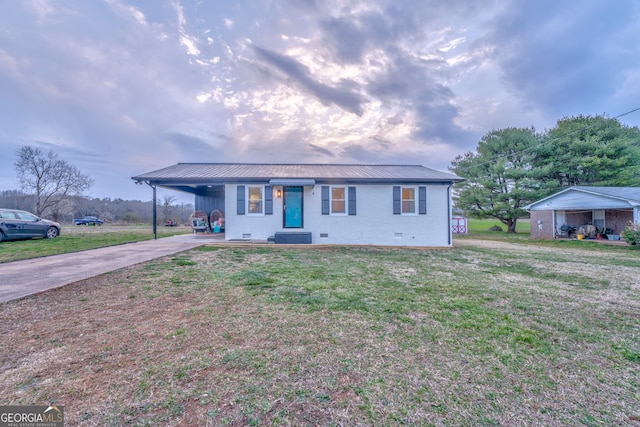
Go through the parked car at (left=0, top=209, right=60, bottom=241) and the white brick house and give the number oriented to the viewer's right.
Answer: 1

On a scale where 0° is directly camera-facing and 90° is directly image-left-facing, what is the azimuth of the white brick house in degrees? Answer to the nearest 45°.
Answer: approximately 0°

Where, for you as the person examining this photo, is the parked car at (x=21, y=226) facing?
facing to the right of the viewer

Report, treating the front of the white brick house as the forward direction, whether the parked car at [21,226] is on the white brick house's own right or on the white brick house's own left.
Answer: on the white brick house's own right

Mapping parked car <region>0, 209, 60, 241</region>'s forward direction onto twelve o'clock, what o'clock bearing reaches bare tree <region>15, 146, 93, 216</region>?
The bare tree is roughly at 9 o'clock from the parked car.

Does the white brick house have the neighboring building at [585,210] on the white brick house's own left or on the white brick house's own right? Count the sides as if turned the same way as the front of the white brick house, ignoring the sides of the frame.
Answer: on the white brick house's own left

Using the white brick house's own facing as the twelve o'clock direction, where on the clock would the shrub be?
The shrub is roughly at 9 o'clock from the white brick house.

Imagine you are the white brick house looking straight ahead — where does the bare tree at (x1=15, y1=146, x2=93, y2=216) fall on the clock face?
The bare tree is roughly at 4 o'clock from the white brick house.
